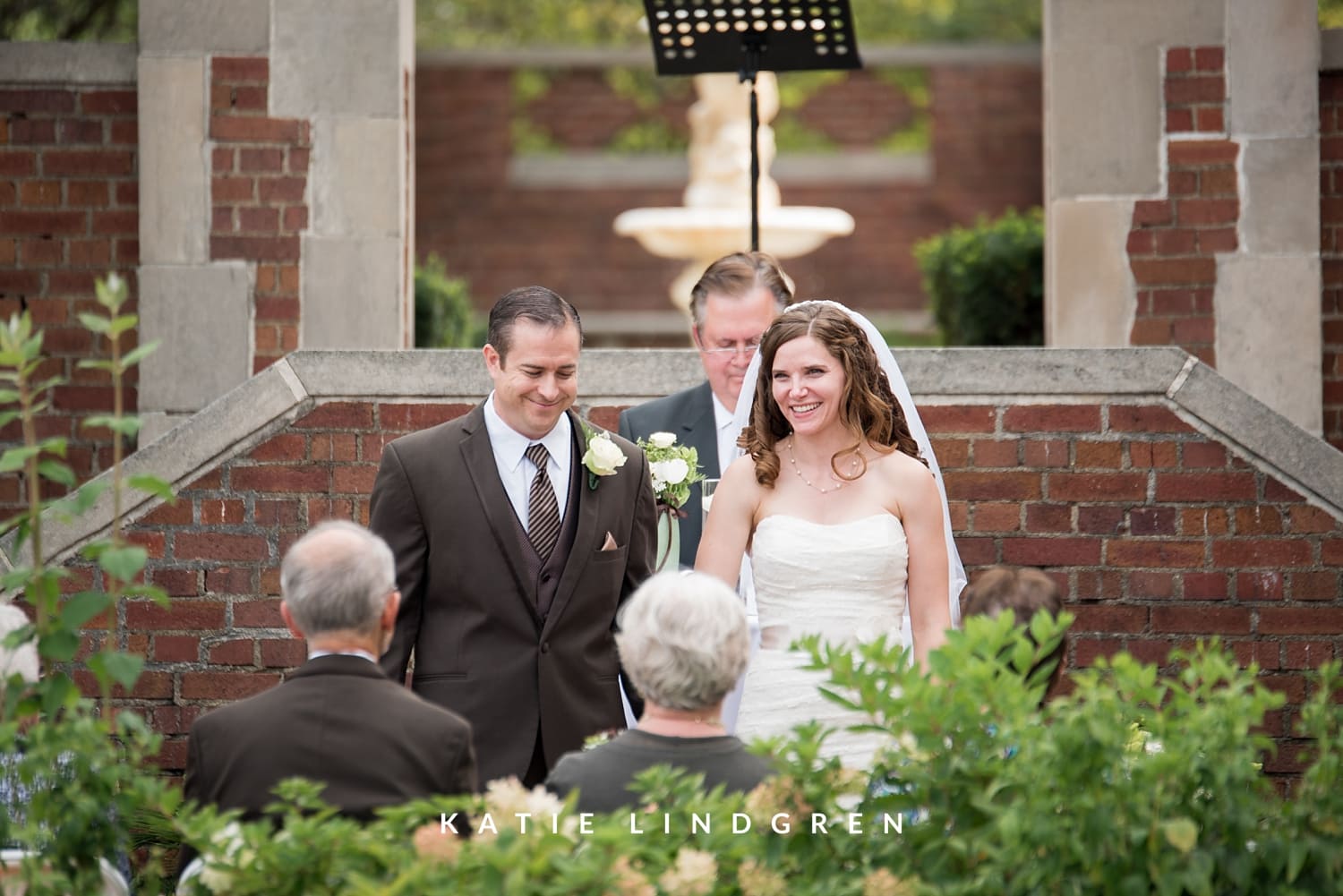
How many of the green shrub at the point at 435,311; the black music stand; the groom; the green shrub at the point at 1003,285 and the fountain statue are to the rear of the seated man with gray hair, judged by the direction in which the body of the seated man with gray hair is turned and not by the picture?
0

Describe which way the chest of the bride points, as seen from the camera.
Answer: toward the camera

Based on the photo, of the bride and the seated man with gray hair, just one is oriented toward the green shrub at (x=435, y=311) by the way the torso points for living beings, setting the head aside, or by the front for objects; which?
the seated man with gray hair

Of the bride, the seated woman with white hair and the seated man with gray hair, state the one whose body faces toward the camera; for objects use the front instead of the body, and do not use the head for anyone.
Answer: the bride

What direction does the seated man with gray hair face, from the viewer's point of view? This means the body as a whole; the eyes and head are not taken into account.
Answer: away from the camera

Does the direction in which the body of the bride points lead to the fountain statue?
no

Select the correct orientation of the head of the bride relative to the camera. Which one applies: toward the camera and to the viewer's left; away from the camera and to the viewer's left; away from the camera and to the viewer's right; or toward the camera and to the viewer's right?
toward the camera and to the viewer's left

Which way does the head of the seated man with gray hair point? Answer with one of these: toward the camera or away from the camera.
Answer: away from the camera

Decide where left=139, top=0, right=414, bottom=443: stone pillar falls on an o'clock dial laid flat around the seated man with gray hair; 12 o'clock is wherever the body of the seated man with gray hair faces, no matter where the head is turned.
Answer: The stone pillar is roughly at 12 o'clock from the seated man with gray hair.

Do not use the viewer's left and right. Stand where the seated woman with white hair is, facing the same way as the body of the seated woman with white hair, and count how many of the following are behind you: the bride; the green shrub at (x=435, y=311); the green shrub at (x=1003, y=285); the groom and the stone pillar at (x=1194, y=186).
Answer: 0

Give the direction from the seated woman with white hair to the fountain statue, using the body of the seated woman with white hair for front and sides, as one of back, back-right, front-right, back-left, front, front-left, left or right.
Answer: front

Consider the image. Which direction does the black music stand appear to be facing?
away from the camera

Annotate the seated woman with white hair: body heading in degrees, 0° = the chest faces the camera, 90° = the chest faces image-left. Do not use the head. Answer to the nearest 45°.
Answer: approximately 180°

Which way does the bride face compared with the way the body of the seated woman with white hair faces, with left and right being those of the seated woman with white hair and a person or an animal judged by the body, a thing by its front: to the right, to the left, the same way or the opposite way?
the opposite way

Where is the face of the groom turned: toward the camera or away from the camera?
toward the camera

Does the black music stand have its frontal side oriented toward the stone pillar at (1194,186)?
no
